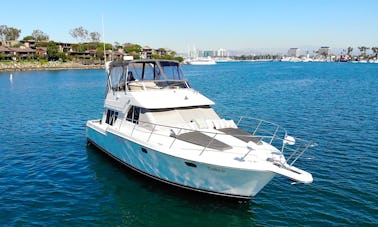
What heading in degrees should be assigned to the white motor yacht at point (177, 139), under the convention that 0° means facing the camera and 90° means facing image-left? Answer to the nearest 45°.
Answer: approximately 315°
